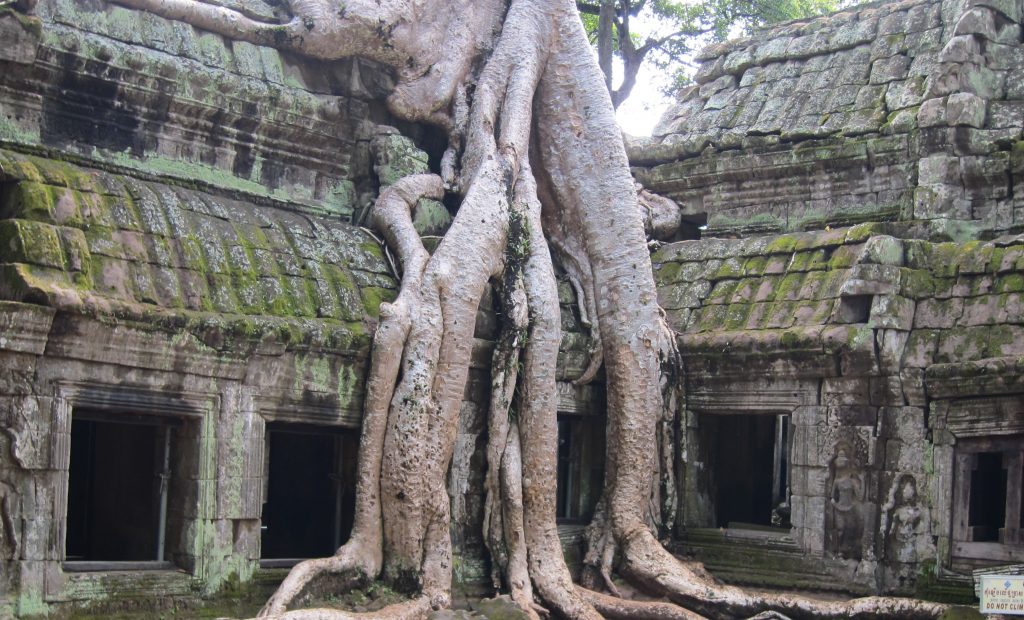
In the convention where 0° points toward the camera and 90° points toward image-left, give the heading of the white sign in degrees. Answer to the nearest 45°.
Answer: approximately 0°

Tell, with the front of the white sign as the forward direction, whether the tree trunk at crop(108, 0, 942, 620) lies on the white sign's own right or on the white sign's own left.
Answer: on the white sign's own right
